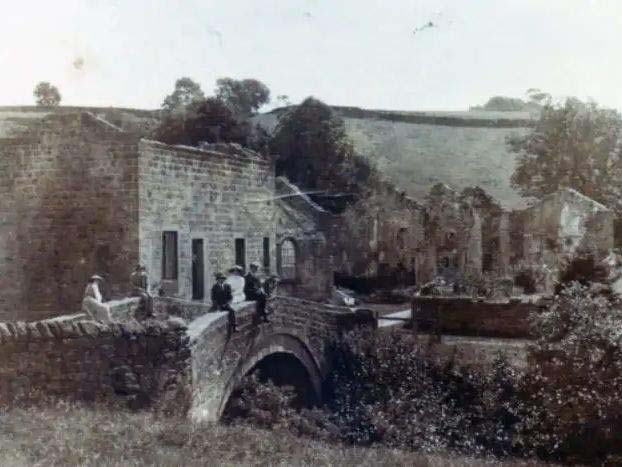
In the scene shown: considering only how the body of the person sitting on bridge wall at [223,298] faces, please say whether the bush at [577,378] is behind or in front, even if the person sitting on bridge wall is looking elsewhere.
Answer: in front

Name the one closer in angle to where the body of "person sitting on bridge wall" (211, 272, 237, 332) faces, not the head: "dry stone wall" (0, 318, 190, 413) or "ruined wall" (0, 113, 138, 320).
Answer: the dry stone wall

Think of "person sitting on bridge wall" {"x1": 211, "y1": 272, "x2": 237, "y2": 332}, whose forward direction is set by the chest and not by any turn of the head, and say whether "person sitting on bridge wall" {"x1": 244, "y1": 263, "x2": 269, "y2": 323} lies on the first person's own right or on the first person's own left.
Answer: on the first person's own left

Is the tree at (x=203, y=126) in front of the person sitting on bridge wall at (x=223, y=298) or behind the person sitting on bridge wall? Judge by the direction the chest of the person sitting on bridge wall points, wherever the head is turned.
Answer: behind

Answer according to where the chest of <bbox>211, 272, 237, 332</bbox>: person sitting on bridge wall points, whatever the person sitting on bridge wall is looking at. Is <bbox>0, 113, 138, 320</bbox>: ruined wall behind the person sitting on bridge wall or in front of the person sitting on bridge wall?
behind

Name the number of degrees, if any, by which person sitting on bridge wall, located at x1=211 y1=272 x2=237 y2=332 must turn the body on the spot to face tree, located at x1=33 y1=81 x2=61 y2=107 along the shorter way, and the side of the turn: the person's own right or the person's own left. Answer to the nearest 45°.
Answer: approximately 180°

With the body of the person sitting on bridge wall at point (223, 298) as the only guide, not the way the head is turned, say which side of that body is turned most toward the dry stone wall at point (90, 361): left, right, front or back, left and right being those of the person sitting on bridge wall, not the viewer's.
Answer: right

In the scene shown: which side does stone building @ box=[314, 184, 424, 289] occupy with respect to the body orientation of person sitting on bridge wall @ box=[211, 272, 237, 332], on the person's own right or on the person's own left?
on the person's own left

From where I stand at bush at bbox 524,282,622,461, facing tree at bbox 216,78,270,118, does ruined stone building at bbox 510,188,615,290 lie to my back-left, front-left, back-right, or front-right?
front-right

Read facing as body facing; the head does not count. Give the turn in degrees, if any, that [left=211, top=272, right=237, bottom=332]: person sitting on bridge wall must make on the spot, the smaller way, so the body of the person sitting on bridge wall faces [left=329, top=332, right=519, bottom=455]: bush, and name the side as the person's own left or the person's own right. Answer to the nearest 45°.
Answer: approximately 45° to the person's own left
